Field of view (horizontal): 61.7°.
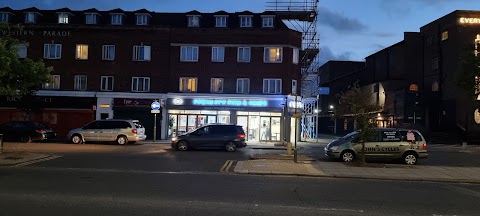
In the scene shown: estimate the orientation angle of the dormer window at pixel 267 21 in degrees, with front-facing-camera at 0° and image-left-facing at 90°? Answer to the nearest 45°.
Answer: approximately 0°

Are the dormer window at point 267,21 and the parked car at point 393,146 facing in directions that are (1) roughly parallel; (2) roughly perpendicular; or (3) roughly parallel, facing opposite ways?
roughly perpendicular

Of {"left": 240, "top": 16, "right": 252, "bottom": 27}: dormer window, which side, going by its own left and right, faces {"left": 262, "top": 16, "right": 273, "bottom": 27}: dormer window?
left

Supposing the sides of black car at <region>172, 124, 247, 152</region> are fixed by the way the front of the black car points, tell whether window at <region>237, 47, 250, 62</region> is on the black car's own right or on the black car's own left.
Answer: on the black car's own right

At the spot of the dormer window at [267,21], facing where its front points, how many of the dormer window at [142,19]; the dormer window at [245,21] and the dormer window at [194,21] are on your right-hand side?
3

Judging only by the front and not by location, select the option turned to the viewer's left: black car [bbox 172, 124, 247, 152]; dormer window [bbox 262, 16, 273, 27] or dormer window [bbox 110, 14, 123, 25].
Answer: the black car

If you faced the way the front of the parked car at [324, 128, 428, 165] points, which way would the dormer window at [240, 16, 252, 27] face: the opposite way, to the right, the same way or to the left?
to the left

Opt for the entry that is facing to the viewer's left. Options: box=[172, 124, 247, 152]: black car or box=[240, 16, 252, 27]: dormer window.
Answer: the black car

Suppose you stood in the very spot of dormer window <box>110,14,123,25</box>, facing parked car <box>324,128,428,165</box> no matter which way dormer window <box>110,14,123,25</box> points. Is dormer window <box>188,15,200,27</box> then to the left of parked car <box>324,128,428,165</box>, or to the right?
left

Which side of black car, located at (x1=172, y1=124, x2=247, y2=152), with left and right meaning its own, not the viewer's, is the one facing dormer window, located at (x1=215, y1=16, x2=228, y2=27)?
right

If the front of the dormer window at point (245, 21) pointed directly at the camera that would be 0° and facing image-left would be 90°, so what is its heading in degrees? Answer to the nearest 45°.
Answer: approximately 0°

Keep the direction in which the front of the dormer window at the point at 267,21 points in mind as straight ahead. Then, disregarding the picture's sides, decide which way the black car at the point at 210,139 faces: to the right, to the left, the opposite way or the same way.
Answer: to the right
